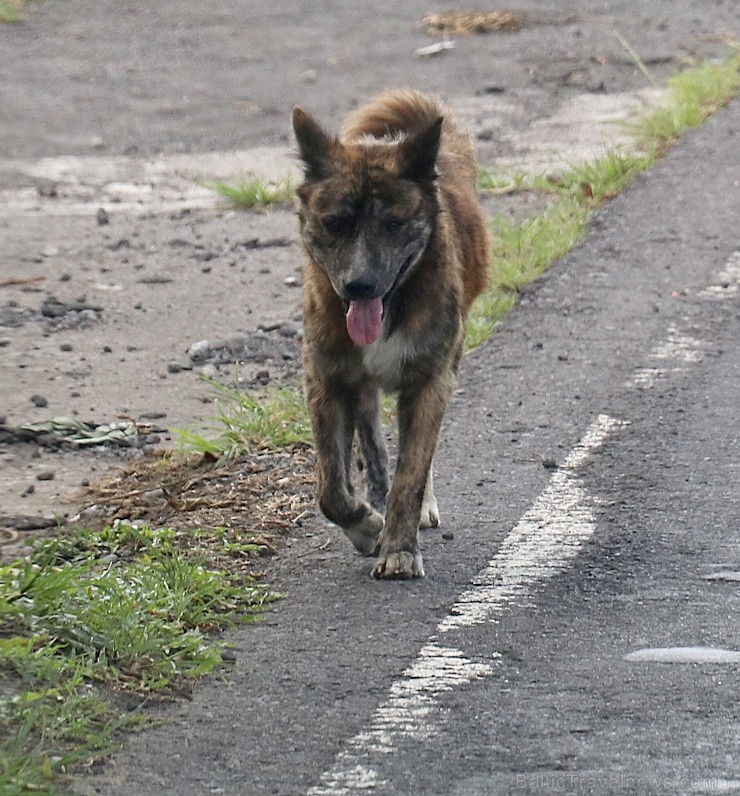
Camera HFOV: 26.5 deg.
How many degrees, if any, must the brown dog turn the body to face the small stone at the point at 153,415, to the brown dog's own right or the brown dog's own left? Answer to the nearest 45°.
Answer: approximately 135° to the brown dog's own right

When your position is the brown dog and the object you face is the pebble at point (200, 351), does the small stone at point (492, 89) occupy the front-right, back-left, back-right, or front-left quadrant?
front-right

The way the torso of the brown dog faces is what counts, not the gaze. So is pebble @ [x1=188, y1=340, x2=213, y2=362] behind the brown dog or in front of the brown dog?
behind

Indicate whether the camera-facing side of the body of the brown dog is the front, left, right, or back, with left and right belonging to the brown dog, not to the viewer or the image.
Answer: front

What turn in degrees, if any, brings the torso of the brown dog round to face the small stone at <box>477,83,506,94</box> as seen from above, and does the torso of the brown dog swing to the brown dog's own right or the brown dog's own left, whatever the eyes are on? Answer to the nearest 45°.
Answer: approximately 180°

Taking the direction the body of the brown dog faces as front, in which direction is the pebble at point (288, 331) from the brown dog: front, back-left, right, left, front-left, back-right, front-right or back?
back

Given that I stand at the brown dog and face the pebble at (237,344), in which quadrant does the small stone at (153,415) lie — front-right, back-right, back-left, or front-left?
front-left

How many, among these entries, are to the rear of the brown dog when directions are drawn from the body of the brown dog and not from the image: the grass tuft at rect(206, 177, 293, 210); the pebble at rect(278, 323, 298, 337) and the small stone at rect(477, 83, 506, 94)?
3

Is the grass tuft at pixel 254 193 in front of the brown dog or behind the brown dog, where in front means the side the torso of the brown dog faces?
behind

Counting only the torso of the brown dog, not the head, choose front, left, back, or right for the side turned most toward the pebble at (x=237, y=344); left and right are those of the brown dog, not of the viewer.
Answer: back

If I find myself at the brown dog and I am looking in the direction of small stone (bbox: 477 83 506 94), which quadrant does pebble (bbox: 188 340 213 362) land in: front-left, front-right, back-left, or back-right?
front-left
